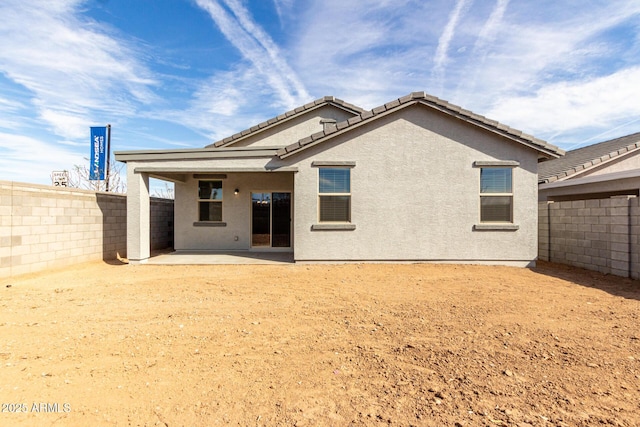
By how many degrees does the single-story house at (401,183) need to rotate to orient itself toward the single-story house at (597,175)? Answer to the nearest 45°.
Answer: approximately 45° to its right

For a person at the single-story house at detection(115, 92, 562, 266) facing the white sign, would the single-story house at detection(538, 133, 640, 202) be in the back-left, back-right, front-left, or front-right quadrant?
back-right

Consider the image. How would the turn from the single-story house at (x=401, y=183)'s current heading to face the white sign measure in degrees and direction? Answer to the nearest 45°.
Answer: approximately 90° to its left

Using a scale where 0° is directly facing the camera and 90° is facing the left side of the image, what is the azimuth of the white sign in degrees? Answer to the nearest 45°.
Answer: approximately 0°

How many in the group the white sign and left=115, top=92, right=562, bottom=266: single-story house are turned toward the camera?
1

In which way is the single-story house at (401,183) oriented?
away from the camera

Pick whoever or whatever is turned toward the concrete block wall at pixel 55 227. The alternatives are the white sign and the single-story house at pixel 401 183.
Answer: the white sign

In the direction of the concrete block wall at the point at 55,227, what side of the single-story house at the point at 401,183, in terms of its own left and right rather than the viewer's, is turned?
left

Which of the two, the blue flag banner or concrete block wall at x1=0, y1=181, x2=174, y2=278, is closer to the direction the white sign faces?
the concrete block wall

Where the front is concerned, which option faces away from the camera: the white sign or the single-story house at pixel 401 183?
the single-story house

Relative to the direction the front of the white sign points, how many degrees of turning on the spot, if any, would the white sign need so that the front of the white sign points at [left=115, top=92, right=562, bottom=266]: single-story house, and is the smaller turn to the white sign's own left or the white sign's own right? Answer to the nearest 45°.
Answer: approximately 45° to the white sign's own left
